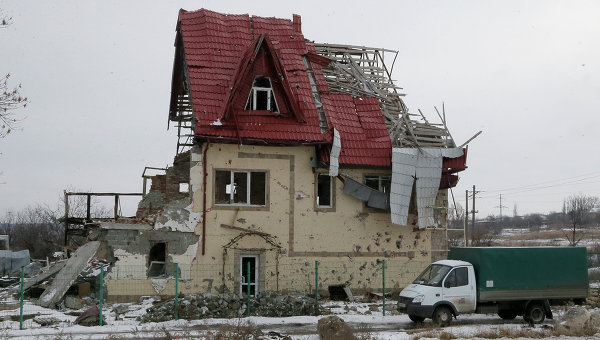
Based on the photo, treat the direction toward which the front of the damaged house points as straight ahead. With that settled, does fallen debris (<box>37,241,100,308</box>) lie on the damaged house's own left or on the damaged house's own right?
on the damaged house's own right

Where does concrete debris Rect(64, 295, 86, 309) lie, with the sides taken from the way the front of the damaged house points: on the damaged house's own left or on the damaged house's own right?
on the damaged house's own right

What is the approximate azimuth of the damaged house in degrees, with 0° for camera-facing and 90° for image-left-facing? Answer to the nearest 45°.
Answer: approximately 0°

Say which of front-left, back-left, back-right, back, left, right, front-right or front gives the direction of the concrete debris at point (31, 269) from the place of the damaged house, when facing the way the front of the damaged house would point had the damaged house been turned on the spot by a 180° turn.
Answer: front-left

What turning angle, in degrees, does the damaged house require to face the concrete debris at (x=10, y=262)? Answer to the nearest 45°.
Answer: approximately 135° to its right

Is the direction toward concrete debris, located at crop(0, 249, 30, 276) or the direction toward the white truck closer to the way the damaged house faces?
the white truck

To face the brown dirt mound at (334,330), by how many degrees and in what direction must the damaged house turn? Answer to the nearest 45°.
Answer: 0° — it already faces it
